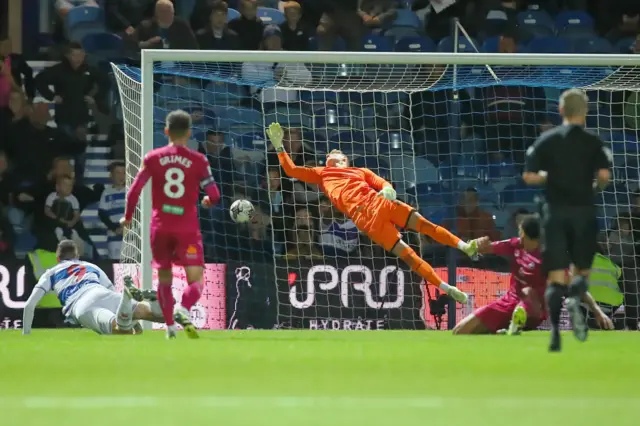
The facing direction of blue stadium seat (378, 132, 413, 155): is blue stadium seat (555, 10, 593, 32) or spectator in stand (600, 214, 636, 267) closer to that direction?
the spectator in stand

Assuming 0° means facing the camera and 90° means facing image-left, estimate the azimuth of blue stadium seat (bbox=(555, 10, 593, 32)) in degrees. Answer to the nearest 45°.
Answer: approximately 0°

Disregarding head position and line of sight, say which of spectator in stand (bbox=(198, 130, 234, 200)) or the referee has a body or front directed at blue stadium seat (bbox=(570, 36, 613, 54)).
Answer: the referee

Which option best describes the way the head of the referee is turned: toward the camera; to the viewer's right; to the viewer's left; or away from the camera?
away from the camera

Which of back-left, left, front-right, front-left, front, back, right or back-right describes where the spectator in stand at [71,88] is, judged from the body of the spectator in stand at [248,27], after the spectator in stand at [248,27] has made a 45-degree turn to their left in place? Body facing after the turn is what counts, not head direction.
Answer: back-right

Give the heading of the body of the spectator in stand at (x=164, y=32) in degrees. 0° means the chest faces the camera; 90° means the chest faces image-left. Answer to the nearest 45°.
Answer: approximately 0°

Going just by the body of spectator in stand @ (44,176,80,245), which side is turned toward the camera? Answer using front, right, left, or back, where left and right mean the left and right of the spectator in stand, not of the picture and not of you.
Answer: front

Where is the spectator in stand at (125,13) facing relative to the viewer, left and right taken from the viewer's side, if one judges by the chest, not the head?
facing the viewer

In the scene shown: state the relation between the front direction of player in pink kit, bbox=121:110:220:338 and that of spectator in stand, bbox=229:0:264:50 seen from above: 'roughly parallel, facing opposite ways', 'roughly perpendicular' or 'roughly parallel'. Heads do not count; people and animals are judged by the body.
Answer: roughly parallel, facing opposite ways

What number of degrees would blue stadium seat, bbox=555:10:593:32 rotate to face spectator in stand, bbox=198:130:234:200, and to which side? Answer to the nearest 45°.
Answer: approximately 45° to its right

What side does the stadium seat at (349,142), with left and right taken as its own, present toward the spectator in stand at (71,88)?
right
